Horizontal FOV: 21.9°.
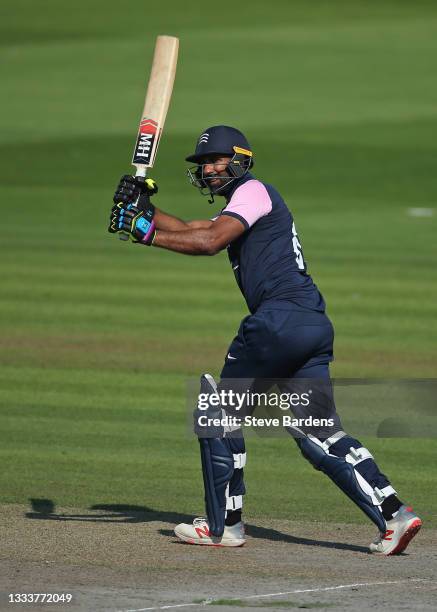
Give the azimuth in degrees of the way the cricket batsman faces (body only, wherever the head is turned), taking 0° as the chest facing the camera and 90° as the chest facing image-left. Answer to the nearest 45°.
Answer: approximately 90°
